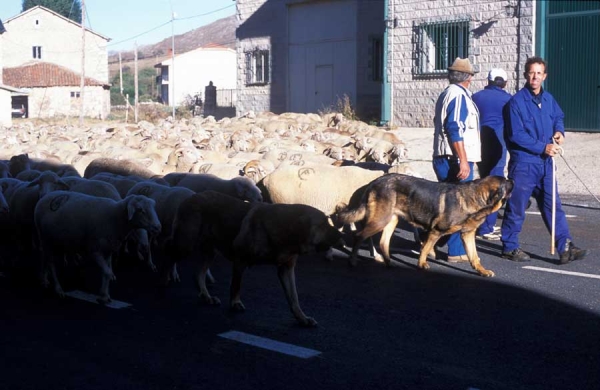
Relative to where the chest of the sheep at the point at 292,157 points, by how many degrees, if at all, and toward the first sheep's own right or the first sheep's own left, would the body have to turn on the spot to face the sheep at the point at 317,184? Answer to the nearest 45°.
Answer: approximately 90° to the first sheep's own right

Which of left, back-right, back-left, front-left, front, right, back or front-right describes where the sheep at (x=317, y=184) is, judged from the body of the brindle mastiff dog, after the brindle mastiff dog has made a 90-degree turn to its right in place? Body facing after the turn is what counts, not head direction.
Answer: back-right

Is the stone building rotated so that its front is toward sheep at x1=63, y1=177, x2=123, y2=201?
yes

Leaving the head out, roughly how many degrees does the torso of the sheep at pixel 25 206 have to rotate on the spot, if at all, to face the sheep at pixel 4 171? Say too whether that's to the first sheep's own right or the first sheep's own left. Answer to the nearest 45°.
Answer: approximately 90° to the first sheep's own left

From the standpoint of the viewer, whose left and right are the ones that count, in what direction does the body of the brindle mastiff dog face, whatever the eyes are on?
facing to the right of the viewer

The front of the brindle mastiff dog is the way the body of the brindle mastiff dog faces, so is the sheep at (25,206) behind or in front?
behind

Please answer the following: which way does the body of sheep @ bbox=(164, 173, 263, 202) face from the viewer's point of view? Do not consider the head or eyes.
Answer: to the viewer's right

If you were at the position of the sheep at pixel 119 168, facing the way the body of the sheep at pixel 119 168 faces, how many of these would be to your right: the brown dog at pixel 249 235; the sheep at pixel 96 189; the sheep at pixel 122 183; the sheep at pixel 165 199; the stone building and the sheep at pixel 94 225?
5
